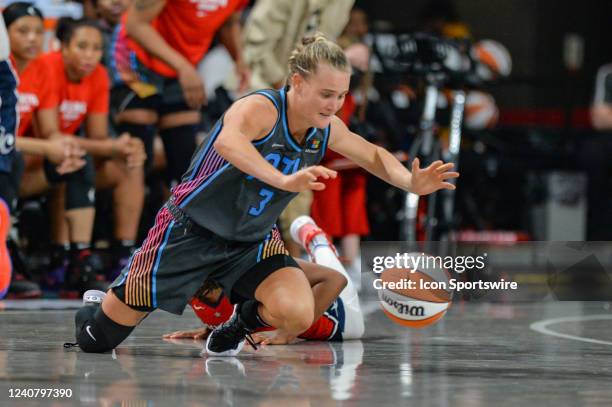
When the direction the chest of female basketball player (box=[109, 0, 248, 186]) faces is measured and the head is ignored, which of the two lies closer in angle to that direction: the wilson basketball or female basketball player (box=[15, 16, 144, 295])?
the wilson basketball

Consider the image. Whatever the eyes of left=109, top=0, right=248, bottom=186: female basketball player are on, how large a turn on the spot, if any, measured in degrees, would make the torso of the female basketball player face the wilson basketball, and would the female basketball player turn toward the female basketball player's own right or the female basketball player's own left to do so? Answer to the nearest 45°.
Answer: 0° — they already face it

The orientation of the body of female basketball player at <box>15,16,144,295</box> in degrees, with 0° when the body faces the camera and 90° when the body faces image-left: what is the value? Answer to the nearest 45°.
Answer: approximately 315°

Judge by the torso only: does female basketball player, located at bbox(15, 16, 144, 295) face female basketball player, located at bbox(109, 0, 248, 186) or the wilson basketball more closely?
the wilson basketball

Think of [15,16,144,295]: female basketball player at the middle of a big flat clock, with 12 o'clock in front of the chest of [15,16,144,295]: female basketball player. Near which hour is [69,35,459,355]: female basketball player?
[69,35,459,355]: female basketball player is roughly at 1 o'clock from [15,16,144,295]: female basketball player.

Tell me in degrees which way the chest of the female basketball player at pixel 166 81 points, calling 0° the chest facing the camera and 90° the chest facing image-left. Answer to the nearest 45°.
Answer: approximately 315°
